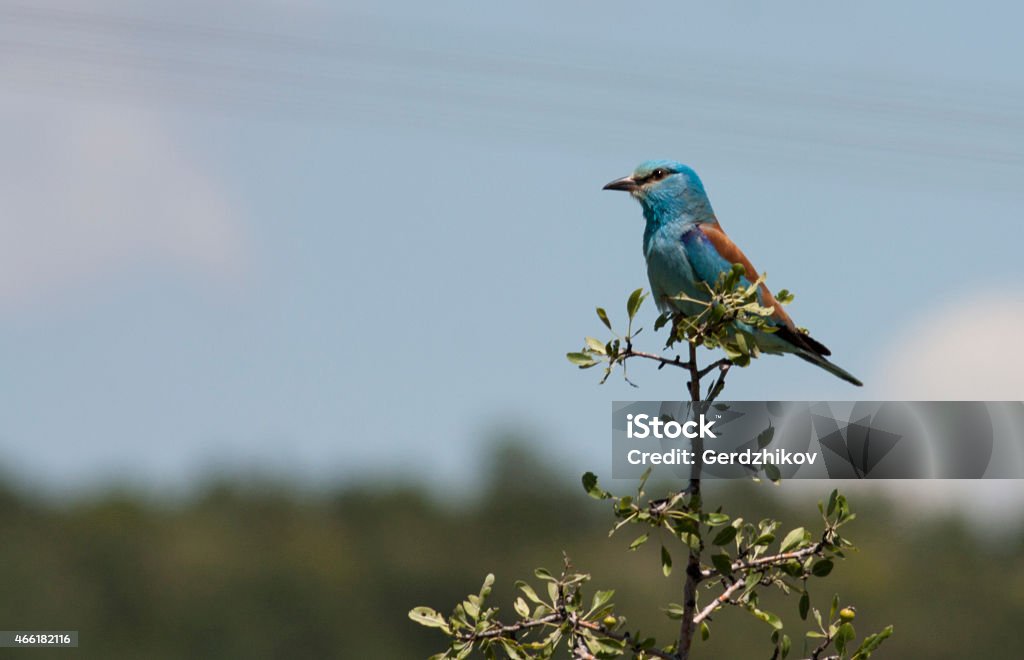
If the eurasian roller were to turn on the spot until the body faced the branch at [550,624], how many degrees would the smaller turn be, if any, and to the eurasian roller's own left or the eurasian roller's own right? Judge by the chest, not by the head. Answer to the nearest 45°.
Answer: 0° — it already faces it

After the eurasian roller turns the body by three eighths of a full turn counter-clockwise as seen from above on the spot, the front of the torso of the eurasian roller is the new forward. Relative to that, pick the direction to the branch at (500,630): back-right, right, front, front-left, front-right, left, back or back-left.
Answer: back-right

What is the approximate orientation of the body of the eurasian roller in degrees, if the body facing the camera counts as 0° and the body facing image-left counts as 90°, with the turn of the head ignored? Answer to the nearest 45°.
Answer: approximately 90°

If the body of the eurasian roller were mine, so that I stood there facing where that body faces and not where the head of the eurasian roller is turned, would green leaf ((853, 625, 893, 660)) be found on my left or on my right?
on my left
